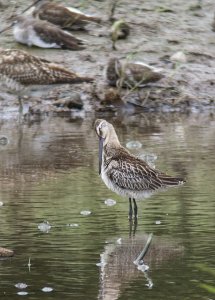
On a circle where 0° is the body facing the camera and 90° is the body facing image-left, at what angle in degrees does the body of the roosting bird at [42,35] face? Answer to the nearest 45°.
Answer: approximately 90°

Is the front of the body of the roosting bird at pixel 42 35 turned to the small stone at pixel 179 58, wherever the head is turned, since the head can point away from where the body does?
no

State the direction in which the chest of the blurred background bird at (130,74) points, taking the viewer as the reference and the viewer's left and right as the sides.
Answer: facing to the left of the viewer

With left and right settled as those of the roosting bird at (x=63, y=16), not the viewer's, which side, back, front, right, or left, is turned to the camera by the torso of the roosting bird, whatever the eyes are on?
left

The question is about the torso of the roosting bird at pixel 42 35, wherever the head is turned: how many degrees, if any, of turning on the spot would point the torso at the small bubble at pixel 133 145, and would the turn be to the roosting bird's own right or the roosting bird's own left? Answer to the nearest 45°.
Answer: approximately 90° to the roosting bird's own left

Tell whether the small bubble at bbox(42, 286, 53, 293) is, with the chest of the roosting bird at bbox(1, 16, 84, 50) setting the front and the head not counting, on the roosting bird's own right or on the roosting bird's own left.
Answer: on the roosting bird's own left

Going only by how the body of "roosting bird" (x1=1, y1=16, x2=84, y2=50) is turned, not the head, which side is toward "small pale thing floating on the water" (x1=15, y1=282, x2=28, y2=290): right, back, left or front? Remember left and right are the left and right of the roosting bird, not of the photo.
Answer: left

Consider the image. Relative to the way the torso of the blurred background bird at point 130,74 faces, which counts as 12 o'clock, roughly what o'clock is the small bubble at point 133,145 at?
The small bubble is roughly at 9 o'clock from the blurred background bird.

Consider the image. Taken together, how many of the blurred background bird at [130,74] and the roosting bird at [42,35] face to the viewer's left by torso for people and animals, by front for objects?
2

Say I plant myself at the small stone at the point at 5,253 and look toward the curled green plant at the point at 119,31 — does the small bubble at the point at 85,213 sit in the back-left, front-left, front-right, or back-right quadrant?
front-right

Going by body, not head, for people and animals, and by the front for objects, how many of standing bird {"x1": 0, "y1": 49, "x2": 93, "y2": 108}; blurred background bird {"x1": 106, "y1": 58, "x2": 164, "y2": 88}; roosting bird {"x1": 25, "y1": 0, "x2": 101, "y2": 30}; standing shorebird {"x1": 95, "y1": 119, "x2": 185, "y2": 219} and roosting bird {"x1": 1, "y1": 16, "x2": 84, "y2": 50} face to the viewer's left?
5

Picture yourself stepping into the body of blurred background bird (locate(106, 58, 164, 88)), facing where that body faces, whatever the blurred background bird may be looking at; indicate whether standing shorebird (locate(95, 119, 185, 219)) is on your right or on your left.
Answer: on your left

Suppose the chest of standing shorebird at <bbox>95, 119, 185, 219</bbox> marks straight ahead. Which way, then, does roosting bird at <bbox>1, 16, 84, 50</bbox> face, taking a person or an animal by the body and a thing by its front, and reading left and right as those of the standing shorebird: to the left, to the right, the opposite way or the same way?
the same way

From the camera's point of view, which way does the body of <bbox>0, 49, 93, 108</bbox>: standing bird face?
to the viewer's left

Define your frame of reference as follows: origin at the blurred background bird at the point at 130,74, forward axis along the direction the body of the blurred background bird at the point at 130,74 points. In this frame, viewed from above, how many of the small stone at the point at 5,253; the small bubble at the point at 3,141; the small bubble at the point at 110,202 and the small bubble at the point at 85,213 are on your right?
0

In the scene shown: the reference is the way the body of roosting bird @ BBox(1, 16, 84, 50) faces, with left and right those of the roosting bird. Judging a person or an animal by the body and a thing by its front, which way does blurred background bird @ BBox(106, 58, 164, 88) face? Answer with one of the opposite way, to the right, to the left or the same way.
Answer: the same way

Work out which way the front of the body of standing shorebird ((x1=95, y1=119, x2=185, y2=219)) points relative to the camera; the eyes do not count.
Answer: to the viewer's left

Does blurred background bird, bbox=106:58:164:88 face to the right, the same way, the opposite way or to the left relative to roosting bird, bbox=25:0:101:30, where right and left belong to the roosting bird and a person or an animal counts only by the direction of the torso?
the same way
